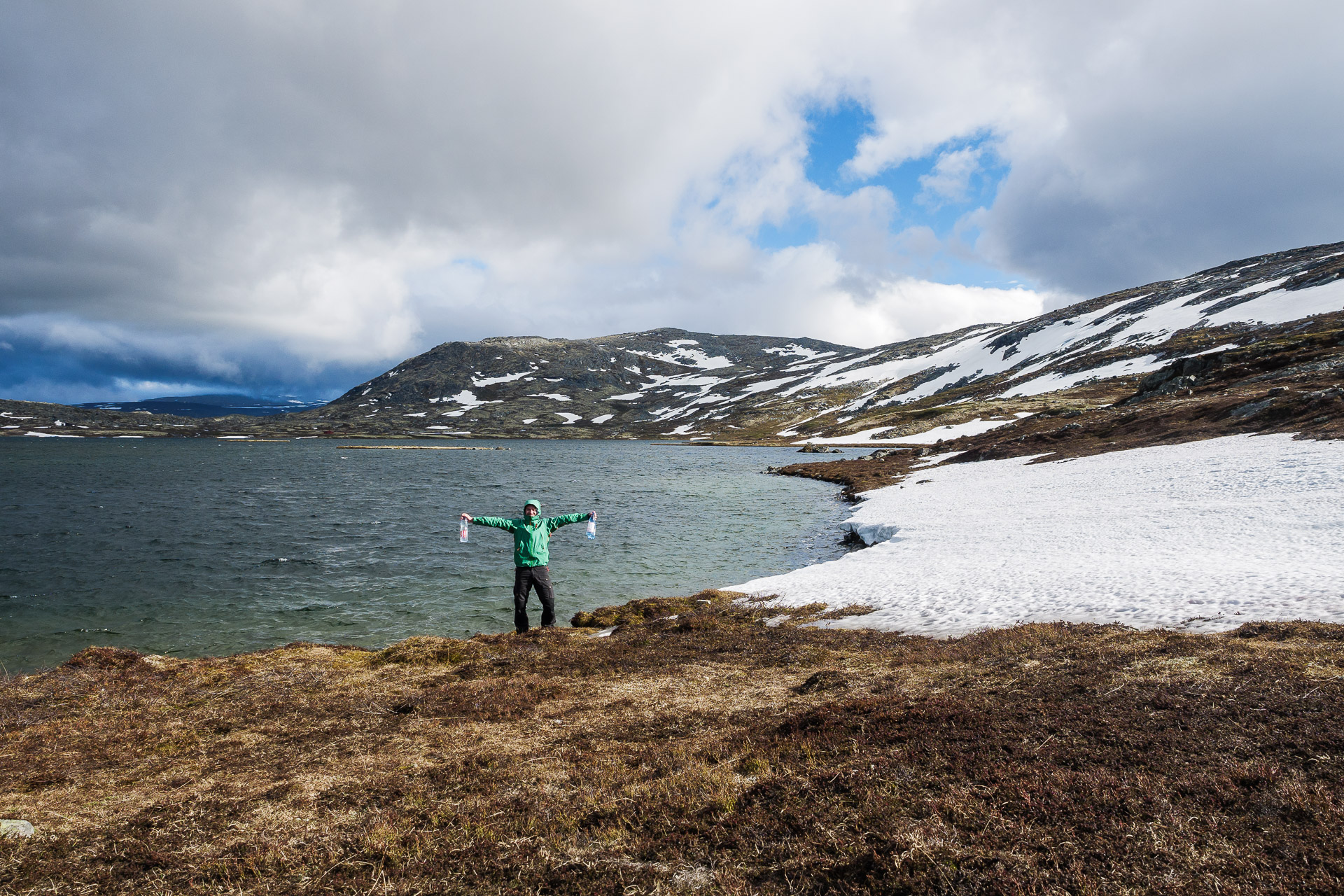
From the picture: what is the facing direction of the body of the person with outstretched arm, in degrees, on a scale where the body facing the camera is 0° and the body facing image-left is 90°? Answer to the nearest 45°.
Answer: approximately 0°
